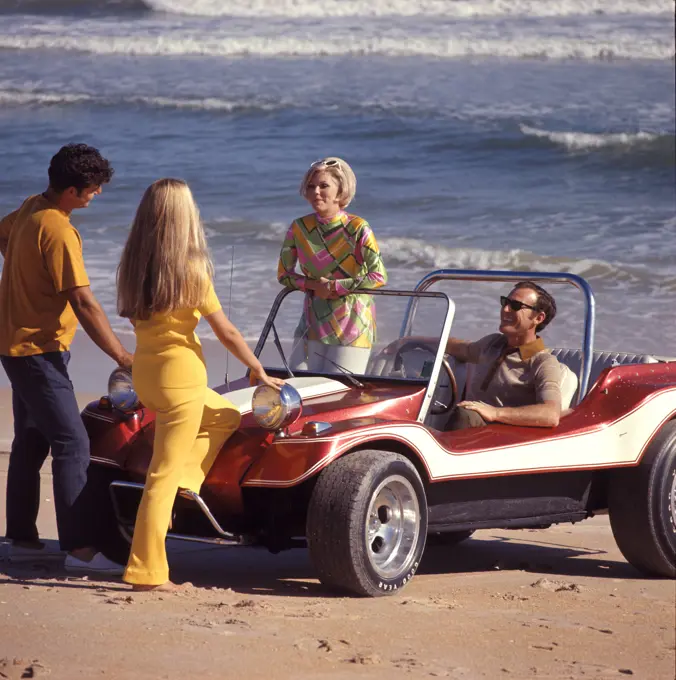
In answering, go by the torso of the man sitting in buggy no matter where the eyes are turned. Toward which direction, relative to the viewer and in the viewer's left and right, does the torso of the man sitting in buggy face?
facing the viewer and to the left of the viewer

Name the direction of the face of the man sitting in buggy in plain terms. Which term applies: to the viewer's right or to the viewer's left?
to the viewer's left

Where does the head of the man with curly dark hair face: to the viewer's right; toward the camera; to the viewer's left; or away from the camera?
to the viewer's right

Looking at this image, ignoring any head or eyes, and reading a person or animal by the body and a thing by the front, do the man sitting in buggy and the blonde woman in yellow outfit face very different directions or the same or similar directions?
very different directions

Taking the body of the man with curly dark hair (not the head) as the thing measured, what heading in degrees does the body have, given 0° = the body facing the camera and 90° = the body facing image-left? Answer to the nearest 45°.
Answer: approximately 225°

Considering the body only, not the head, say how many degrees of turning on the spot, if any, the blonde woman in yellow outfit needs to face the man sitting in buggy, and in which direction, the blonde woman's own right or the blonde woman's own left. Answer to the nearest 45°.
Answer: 0° — they already face them

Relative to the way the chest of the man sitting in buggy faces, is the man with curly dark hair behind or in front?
in front

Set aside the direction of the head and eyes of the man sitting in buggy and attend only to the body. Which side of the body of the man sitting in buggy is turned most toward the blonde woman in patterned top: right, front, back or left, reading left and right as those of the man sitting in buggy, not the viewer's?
right

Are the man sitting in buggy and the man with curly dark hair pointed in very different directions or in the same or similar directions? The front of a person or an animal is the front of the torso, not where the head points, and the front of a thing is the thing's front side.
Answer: very different directions

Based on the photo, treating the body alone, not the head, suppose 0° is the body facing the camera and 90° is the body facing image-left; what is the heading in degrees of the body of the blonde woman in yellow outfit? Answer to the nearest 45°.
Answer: approximately 225°

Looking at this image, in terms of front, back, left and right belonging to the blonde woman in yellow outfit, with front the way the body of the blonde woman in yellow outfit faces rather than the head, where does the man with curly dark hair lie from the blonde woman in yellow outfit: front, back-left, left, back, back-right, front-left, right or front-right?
left

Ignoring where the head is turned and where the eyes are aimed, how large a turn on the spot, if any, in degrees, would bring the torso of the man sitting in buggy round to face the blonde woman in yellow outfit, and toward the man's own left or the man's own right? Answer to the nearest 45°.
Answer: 0° — they already face them

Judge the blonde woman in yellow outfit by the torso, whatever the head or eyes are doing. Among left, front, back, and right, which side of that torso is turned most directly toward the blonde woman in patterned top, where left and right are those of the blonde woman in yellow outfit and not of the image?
front

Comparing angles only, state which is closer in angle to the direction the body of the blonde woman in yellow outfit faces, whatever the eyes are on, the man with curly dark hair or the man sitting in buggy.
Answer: the man sitting in buggy

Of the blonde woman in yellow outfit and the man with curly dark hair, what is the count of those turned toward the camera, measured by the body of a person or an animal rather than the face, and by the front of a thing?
0

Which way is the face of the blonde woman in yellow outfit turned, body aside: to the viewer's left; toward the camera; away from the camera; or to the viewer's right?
away from the camera
